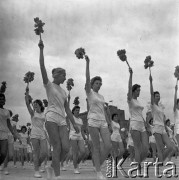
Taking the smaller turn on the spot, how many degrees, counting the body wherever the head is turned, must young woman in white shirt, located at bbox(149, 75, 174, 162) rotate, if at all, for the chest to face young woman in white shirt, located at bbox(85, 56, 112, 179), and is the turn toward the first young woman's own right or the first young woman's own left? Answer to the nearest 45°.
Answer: approximately 90° to the first young woman's own right

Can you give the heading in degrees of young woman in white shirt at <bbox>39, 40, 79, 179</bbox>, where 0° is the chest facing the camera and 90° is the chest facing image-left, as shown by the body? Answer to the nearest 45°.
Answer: approximately 315°

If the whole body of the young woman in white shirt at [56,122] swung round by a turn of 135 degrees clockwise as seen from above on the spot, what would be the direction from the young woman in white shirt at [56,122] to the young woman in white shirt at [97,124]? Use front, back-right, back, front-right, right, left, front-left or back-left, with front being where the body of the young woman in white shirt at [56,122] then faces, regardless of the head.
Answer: back-right

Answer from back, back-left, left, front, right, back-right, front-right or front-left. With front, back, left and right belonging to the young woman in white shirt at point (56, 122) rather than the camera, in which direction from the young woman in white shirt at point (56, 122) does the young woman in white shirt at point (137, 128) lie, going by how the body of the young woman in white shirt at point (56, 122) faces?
left

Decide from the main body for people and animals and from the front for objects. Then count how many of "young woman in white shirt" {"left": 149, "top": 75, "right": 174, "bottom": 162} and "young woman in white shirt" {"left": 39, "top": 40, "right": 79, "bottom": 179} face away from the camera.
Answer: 0

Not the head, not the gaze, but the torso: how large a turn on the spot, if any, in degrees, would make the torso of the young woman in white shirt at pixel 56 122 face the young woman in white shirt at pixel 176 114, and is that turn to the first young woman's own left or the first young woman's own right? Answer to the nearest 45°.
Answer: approximately 90° to the first young woman's own left

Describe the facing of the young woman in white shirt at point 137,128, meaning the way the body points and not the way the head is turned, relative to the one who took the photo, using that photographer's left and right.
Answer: facing the viewer and to the right of the viewer

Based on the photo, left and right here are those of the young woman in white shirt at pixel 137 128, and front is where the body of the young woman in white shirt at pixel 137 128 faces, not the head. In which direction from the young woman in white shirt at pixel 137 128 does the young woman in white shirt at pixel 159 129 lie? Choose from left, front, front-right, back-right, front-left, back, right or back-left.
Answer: left

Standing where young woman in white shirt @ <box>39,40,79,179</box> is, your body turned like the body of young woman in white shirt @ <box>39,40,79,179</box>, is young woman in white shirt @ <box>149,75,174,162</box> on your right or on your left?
on your left

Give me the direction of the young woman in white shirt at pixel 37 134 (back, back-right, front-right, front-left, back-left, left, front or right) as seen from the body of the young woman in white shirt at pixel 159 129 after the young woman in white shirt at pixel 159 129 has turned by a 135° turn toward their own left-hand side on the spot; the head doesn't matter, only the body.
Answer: left

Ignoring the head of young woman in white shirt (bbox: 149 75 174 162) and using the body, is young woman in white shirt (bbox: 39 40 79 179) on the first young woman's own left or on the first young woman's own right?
on the first young woman's own right
